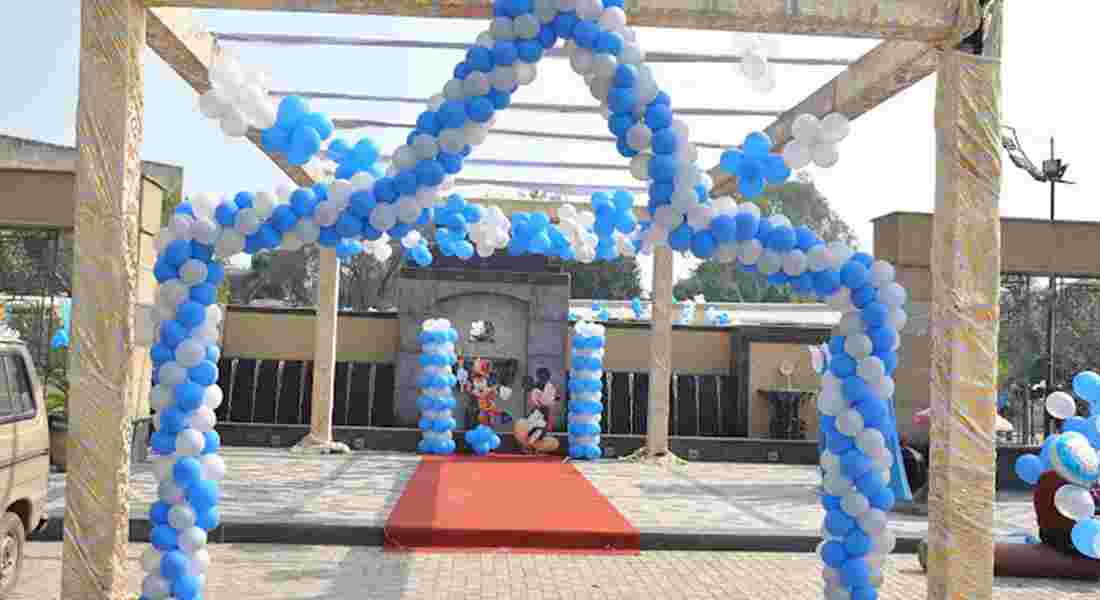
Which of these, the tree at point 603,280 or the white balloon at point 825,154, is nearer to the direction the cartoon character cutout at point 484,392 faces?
the white balloon

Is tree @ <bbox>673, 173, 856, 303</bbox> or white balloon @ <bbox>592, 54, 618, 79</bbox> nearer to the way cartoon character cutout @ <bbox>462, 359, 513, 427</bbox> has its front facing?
the white balloon

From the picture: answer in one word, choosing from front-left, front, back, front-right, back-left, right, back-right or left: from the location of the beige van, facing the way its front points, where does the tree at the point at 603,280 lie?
back

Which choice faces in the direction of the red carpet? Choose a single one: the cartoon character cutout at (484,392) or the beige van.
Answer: the cartoon character cutout

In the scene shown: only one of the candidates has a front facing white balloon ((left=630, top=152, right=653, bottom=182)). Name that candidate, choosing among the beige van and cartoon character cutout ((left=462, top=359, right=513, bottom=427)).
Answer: the cartoon character cutout

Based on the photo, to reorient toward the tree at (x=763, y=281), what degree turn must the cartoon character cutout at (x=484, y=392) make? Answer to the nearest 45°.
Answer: approximately 135° to its left

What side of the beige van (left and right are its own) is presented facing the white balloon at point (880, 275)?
left

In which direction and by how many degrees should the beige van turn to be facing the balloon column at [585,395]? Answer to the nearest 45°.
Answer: approximately 180°

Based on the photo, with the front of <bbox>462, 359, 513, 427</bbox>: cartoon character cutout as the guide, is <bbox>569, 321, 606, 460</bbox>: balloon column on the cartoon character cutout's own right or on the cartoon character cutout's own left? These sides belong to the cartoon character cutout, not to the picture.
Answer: on the cartoon character cutout's own left

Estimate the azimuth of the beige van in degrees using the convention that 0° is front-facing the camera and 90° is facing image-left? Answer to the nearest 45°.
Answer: approximately 45°

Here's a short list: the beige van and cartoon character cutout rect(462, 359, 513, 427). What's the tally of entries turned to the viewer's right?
0

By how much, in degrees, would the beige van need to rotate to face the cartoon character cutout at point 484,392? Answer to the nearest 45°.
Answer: approximately 180°
